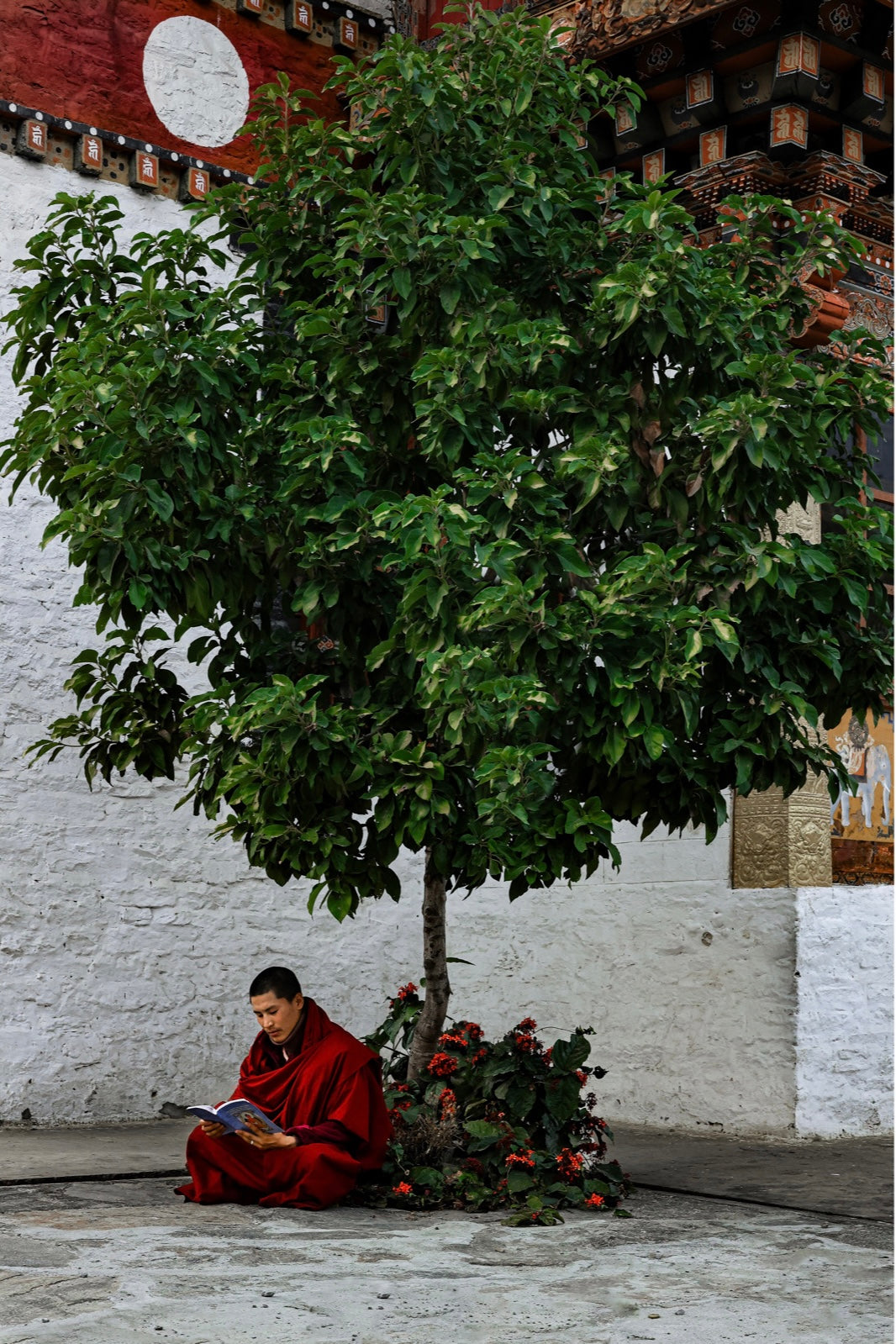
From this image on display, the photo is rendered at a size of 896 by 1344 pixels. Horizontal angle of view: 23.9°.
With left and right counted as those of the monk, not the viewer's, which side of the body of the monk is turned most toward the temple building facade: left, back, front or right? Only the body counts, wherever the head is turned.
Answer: back
